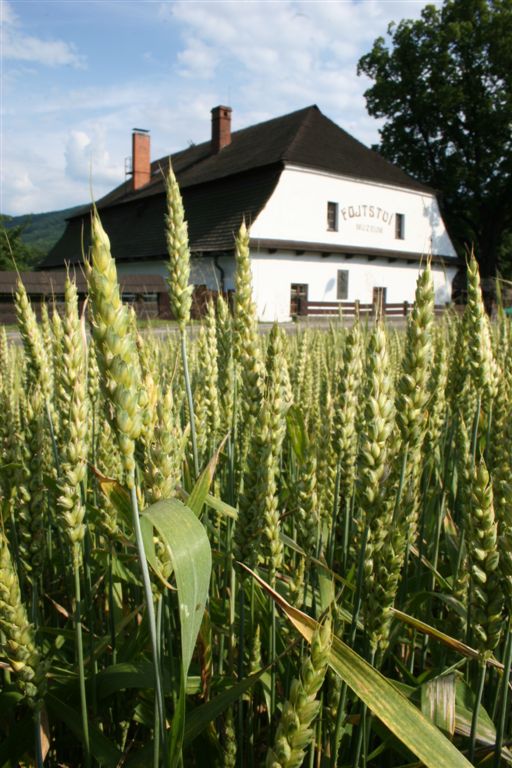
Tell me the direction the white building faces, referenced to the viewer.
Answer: facing the viewer and to the right of the viewer

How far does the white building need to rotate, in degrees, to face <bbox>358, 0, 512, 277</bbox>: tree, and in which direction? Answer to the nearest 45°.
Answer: approximately 90° to its left
